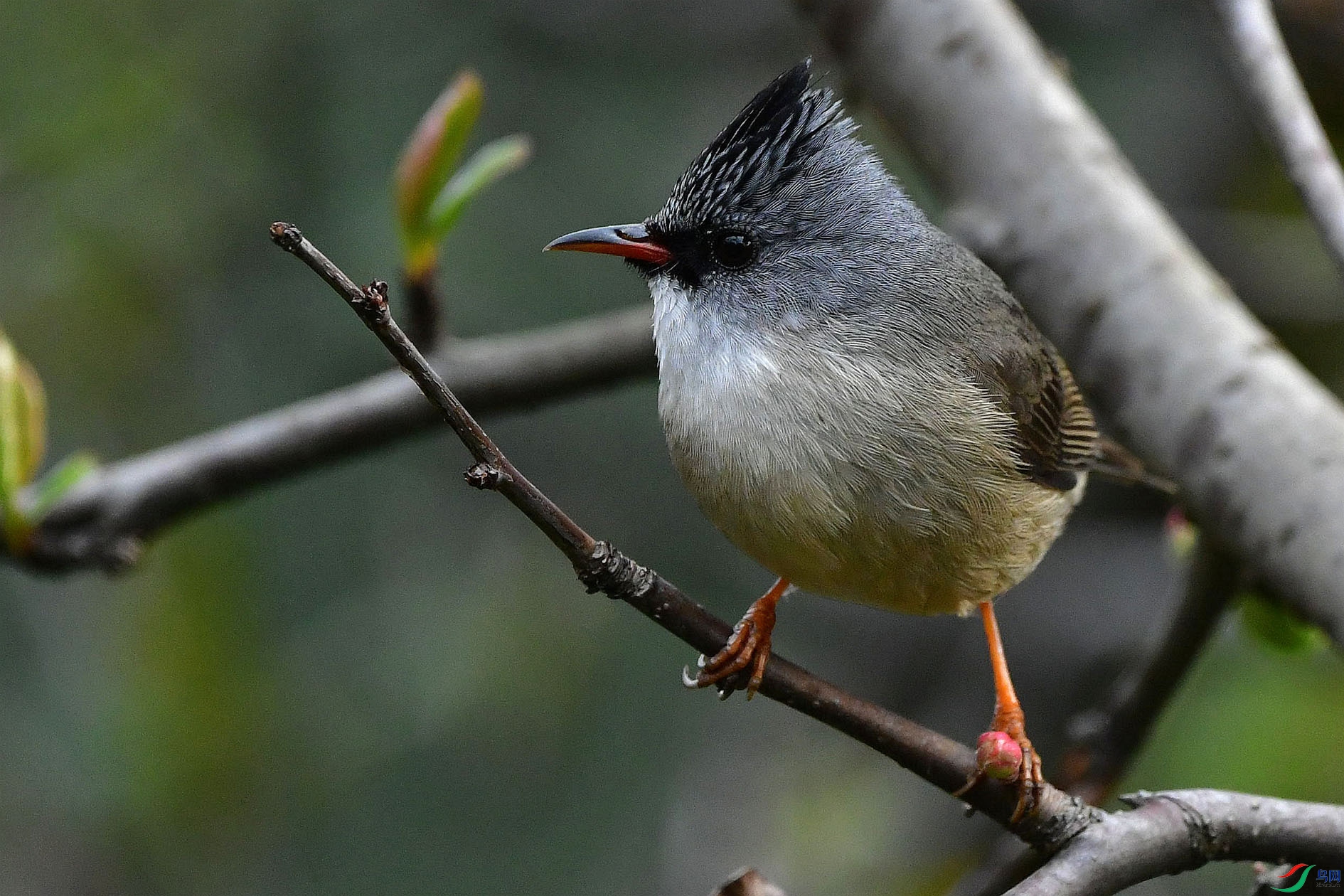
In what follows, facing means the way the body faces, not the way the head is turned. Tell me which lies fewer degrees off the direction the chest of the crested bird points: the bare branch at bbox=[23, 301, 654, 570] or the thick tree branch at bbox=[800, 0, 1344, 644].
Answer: the bare branch

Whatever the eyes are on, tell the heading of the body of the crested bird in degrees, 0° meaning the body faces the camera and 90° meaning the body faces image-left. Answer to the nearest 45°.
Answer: approximately 45°

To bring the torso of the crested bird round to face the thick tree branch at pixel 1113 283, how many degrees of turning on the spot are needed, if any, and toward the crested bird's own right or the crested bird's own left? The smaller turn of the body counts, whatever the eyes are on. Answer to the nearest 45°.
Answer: approximately 180°

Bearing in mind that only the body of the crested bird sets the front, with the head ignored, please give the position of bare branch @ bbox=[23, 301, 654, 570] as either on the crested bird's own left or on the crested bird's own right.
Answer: on the crested bird's own right
